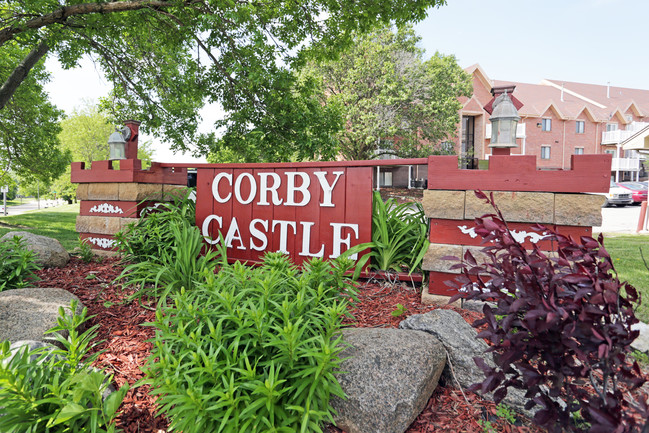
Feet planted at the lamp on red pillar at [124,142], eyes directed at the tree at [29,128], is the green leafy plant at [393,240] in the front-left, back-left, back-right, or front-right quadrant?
back-right

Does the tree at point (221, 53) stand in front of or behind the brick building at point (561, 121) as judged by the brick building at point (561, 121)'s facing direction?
in front

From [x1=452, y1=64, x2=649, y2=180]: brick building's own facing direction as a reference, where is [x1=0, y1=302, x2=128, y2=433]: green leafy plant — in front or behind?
in front

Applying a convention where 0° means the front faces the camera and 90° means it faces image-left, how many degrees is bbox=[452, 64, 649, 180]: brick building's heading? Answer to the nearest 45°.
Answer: approximately 45°

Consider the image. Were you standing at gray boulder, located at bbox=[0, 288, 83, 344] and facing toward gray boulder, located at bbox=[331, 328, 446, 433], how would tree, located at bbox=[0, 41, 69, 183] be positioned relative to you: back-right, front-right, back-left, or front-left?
back-left
